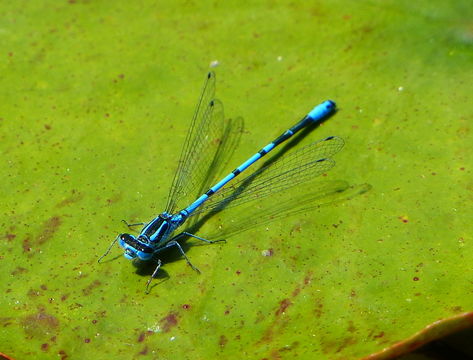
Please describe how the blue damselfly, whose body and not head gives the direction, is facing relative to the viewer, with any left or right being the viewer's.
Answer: facing the viewer and to the left of the viewer
